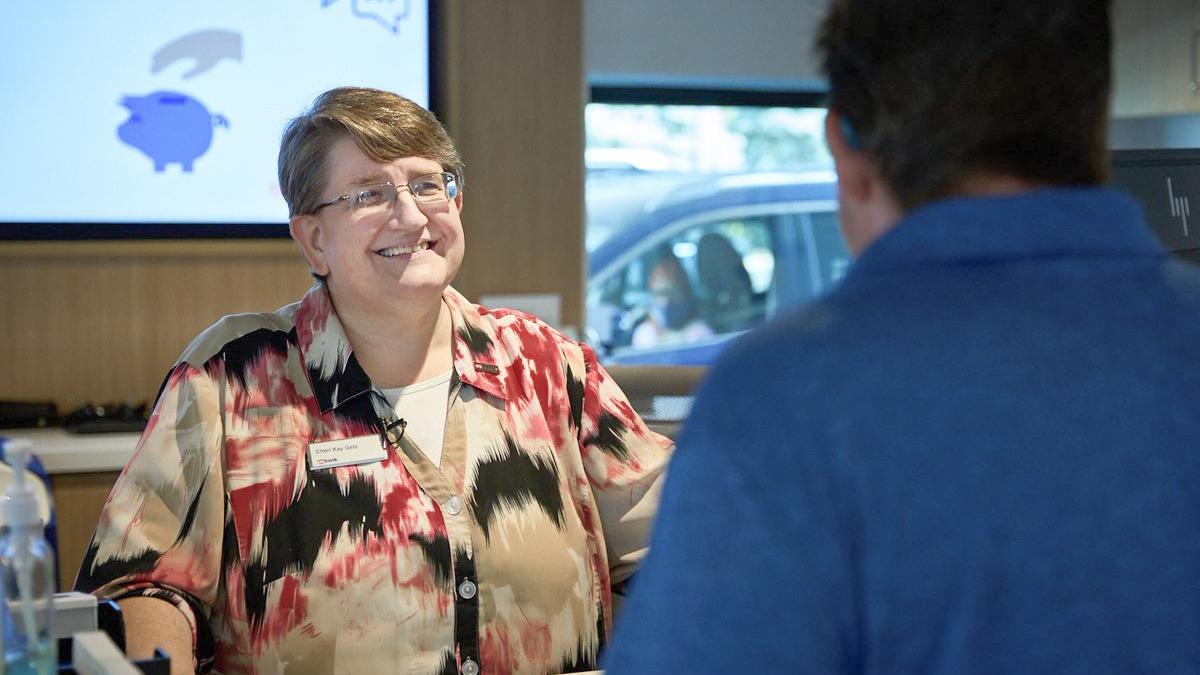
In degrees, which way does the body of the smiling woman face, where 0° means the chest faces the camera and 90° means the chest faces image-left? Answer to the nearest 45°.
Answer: approximately 315°

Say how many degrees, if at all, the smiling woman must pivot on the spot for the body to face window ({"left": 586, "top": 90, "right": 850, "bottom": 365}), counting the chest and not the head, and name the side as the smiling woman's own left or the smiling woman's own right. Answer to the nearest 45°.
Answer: approximately 90° to the smiling woman's own left

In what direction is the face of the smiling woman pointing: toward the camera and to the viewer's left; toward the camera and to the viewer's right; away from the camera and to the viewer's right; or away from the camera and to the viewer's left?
toward the camera and to the viewer's right

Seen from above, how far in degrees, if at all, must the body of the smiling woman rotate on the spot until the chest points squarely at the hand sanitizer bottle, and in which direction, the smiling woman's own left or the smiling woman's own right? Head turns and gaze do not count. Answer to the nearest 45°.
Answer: approximately 90° to the smiling woman's own right

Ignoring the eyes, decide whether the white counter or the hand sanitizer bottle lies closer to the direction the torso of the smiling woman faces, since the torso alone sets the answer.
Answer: the hand sanitizer bottle
